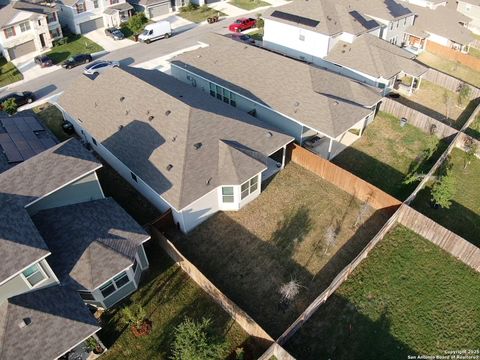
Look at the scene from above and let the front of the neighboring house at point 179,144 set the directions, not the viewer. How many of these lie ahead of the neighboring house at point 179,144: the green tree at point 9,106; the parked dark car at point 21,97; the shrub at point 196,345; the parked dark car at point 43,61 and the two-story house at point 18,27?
4

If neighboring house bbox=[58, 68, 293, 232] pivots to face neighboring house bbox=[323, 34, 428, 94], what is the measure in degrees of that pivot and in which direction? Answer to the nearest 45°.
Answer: approximately 90° to its right

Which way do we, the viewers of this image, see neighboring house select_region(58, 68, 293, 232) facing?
facing away from the viewer and to the left of the viewer

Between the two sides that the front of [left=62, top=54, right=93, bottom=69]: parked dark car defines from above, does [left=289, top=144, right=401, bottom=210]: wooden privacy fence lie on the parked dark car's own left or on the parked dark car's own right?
on the parked dark car's own left

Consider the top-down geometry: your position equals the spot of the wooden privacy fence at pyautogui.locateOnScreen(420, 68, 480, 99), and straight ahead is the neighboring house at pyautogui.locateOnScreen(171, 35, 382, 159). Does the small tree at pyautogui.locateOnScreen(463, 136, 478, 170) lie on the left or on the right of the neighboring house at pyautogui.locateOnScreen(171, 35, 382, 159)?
left

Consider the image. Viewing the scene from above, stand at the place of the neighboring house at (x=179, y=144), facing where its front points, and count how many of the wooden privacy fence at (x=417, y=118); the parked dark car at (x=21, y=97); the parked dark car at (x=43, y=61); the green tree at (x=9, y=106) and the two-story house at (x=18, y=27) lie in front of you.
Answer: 4

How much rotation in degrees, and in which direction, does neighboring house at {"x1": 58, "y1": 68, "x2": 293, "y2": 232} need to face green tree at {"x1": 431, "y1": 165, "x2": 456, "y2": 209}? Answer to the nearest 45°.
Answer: approximately 135° to its right

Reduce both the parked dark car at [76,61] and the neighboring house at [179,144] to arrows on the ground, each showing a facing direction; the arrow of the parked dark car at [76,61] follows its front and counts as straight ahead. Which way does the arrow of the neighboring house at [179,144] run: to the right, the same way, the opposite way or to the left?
to the right
